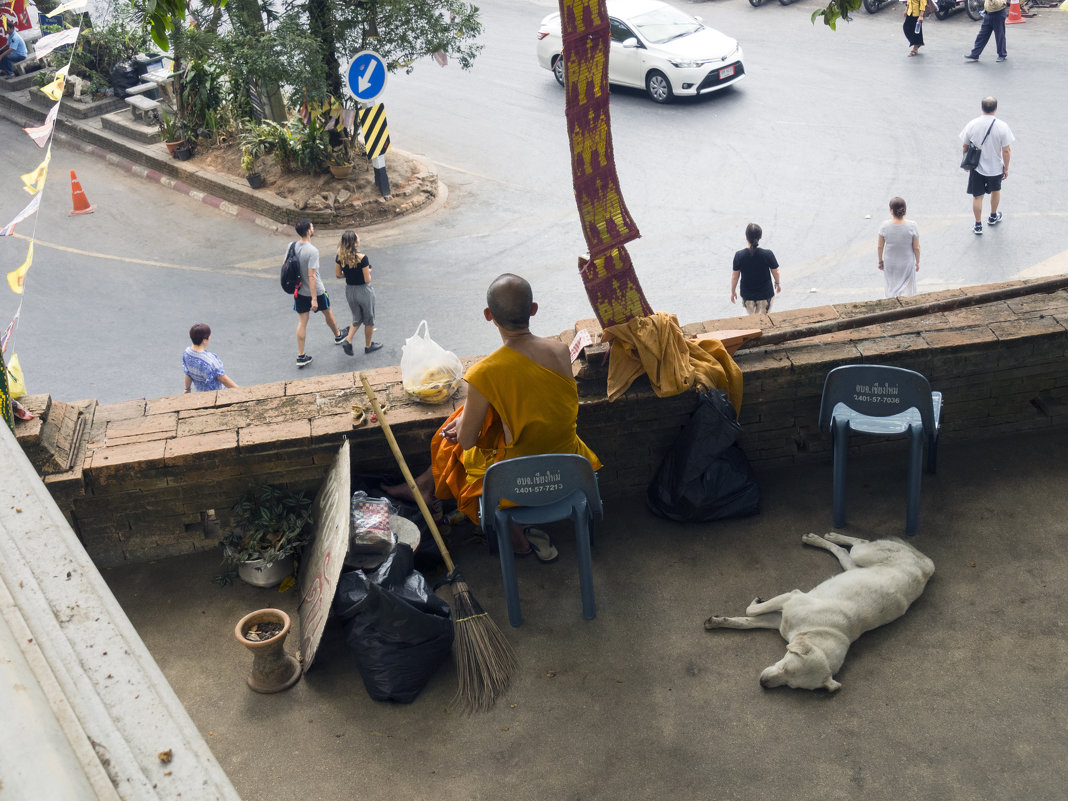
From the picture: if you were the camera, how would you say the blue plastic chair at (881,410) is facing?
facing away from the viewer

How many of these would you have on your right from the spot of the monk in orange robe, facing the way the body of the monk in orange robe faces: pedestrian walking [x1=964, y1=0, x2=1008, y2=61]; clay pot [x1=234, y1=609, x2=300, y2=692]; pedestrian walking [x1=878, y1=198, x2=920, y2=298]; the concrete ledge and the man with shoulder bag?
3

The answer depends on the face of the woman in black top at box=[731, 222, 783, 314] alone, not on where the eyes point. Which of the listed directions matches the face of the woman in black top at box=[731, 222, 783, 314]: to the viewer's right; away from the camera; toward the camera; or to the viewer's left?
away from the camera

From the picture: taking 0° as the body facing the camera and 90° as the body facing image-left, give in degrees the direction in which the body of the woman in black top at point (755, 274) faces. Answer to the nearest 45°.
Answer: approximately 180°

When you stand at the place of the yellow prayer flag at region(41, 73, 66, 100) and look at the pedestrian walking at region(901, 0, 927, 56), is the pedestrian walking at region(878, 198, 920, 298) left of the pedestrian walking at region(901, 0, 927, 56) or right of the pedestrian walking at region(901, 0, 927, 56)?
right

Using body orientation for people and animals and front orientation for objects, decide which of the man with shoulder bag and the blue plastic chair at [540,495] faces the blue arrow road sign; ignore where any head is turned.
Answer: the blue plastic chair

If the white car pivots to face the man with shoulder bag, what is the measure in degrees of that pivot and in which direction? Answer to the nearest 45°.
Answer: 0° — it already faces them

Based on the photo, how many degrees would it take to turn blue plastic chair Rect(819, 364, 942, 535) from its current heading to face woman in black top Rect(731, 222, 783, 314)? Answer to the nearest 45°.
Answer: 0° — it already faces them

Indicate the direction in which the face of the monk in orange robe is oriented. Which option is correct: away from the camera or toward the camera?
away from the camera
